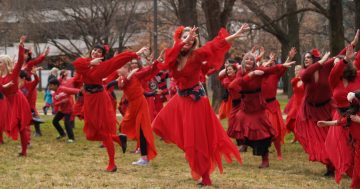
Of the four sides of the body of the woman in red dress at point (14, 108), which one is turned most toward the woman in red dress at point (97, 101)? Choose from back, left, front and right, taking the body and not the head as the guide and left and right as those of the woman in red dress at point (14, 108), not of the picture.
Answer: left

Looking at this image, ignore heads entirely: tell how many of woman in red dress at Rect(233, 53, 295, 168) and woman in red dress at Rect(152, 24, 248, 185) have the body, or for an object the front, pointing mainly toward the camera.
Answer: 2

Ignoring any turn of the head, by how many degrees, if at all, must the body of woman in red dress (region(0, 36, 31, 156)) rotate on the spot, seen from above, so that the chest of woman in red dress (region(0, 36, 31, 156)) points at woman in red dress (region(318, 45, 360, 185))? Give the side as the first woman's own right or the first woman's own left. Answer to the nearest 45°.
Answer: approximately 90° to the first woman's own left

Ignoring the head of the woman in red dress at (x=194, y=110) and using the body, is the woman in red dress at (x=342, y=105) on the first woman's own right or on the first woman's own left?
on the first woman's own left

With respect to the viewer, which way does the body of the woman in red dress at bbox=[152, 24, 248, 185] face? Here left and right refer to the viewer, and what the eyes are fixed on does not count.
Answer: facing the viewer

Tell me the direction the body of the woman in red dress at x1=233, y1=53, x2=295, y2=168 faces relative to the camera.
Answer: toward the camera
